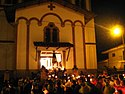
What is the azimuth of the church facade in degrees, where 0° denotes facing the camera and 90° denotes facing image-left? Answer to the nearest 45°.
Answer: approximately 0°

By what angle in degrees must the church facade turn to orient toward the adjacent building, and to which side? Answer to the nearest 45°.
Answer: approximately 135° to its left
